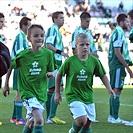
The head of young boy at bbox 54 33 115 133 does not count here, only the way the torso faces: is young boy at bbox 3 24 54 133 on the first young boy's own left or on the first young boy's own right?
on the first young boy's own right

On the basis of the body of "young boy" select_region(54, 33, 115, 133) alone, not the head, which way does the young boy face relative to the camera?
toward the camera
